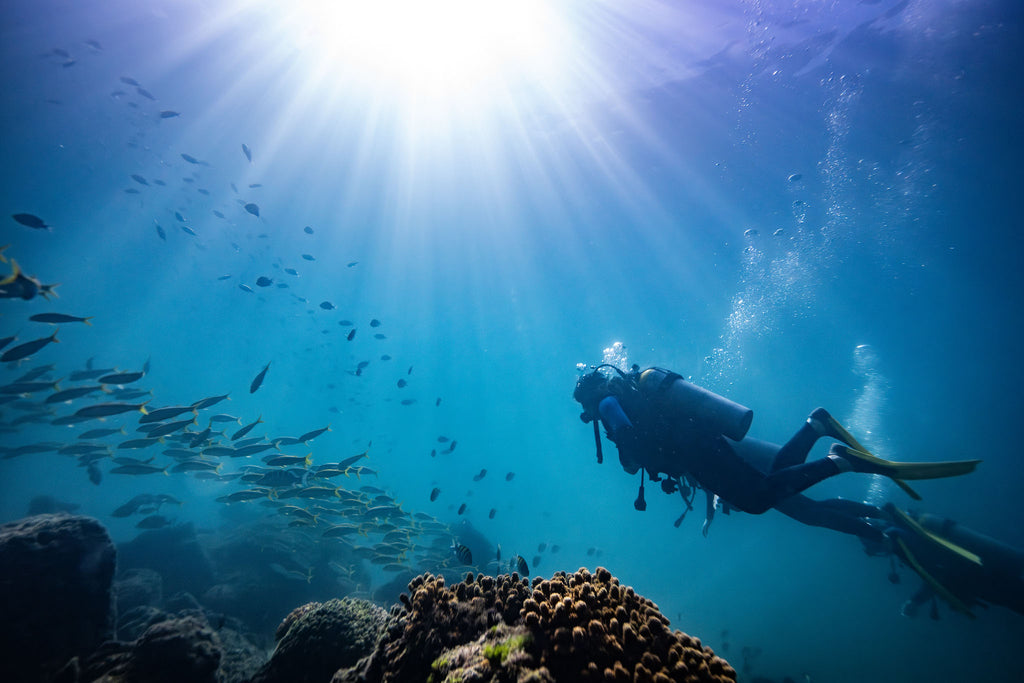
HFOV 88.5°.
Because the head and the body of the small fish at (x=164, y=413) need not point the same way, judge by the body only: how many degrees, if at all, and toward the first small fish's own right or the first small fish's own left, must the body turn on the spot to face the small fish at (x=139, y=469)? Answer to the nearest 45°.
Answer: approximately 90° to the first small fish's own right

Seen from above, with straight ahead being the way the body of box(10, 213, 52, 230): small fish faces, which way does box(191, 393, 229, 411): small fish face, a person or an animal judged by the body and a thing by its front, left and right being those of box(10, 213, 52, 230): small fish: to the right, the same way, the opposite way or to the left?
the same way

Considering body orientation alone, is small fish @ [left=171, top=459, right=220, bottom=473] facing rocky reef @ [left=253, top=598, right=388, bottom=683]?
no

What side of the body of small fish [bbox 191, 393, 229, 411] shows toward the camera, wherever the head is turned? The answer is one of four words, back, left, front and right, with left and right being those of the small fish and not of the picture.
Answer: left

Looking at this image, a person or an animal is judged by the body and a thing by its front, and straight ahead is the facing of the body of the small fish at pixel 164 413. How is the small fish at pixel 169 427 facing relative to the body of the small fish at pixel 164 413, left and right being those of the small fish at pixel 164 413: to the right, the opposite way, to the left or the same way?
the same way

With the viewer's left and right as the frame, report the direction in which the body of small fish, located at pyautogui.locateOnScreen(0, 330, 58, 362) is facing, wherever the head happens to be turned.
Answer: facing to the left of the viewer

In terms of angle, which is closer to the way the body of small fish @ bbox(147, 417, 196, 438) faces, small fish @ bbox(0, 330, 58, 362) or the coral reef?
the small fish

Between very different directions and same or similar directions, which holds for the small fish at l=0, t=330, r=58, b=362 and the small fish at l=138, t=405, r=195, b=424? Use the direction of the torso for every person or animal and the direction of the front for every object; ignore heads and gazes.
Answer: same or similar directions

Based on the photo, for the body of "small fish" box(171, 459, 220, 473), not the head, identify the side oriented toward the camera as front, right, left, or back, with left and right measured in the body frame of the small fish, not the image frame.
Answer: left

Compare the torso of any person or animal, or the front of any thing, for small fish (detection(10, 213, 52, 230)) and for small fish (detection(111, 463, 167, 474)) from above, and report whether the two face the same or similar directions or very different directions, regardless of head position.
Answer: same or similar directions

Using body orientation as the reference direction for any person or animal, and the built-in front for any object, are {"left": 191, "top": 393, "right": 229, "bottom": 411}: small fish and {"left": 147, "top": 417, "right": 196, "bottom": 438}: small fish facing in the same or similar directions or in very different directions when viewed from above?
same or similar directions

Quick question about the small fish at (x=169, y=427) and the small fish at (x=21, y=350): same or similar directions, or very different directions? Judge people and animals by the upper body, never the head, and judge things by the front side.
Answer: same or similar directions

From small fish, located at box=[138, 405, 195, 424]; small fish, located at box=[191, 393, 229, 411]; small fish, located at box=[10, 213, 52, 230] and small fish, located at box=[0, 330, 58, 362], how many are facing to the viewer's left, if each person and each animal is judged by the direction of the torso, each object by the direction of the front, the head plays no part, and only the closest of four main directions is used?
4

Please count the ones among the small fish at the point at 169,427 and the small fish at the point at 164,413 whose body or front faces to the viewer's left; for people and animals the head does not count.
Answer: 2

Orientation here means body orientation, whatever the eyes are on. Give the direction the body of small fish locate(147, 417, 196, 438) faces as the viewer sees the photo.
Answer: to the viewer's left
